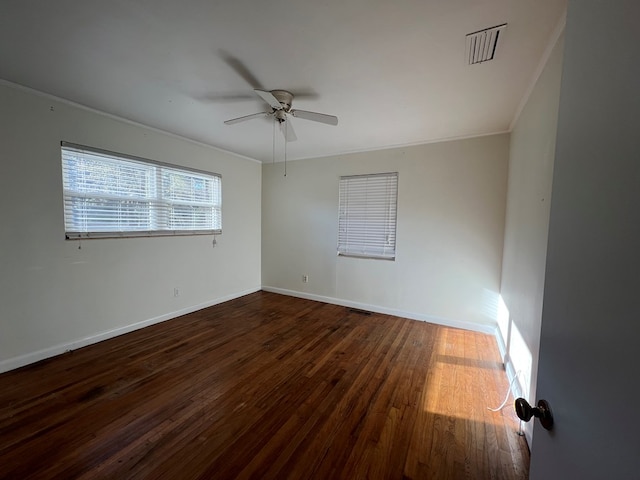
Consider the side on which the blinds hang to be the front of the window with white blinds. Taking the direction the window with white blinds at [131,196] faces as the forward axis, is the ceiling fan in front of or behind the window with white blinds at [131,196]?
in front

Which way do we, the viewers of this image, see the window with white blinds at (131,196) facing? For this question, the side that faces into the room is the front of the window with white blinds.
facing the viewer and to the right of the viewer

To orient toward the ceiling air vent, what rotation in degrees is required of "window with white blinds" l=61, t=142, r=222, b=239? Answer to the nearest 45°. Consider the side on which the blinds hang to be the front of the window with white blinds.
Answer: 0° — it already faces it

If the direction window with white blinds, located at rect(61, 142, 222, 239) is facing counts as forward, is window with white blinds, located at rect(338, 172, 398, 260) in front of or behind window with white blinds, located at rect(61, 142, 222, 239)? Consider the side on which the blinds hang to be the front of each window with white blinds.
in front

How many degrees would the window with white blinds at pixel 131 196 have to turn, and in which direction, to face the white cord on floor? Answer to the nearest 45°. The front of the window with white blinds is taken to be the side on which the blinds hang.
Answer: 0° — it already faces it

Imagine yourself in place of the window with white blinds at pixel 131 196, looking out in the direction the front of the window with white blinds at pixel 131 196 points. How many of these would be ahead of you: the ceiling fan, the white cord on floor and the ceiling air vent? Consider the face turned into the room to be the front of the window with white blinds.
3
